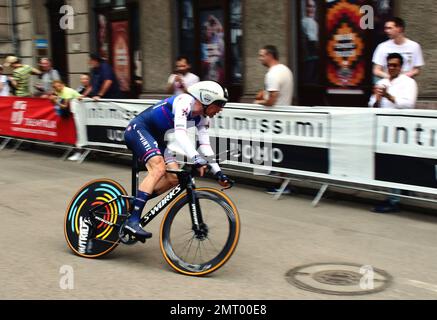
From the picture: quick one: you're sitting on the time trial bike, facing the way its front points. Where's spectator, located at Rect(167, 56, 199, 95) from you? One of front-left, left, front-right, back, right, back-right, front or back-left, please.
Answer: back-left

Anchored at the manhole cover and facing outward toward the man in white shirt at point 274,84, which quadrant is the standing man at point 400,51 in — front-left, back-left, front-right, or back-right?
front-right

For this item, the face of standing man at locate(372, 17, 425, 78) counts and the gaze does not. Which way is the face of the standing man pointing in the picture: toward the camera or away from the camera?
toward the camera

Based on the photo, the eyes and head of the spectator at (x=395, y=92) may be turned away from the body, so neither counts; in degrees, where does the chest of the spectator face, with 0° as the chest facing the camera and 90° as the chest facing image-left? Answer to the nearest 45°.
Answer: approximately 45°

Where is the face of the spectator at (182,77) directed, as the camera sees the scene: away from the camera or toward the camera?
toward the camera

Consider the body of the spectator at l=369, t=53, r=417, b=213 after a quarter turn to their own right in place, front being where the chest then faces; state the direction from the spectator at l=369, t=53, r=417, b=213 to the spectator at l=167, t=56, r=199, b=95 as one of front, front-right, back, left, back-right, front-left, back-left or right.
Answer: front

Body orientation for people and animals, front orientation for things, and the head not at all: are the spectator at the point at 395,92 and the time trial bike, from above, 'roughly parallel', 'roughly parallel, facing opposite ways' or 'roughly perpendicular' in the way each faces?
roughly perpendicular

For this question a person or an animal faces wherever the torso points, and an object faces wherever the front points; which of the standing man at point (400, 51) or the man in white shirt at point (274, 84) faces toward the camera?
the standing man

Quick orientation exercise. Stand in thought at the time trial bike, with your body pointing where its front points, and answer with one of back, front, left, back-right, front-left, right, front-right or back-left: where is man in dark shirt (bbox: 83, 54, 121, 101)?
back-left

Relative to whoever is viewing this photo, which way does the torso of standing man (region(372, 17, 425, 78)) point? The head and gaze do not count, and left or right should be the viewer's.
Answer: facing the viewer

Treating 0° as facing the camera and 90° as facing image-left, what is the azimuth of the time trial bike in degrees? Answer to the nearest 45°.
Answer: approximately 315°

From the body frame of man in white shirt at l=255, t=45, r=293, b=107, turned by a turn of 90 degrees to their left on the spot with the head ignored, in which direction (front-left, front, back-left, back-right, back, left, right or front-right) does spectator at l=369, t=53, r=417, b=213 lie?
front-left
